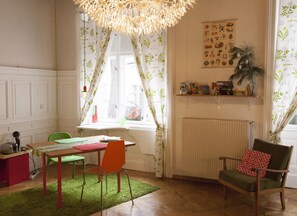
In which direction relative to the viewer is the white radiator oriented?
toward the camera

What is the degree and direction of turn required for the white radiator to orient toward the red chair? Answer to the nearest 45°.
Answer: approximately 45° to its right

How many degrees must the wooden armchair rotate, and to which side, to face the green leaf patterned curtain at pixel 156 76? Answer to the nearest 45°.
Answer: approximately 90° to its right

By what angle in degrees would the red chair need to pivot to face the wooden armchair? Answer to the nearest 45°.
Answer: approximately 135° to its right

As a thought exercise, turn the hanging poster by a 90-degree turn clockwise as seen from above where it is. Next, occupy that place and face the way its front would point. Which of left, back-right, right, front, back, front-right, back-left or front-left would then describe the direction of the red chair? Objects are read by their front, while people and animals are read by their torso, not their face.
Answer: front-left

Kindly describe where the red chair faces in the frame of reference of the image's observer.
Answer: facing away from the viewer and to the left of the viewer

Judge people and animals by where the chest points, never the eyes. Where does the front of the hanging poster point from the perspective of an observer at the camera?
facing the viewer

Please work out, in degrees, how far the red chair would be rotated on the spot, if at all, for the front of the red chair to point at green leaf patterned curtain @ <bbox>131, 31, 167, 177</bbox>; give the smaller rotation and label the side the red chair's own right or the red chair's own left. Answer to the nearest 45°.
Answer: approximately 90° to the red chair's own right

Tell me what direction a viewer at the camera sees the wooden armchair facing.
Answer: facing the viewer and to the left of the viewer

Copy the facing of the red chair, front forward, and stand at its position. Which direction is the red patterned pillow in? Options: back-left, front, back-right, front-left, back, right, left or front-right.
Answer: back-right
